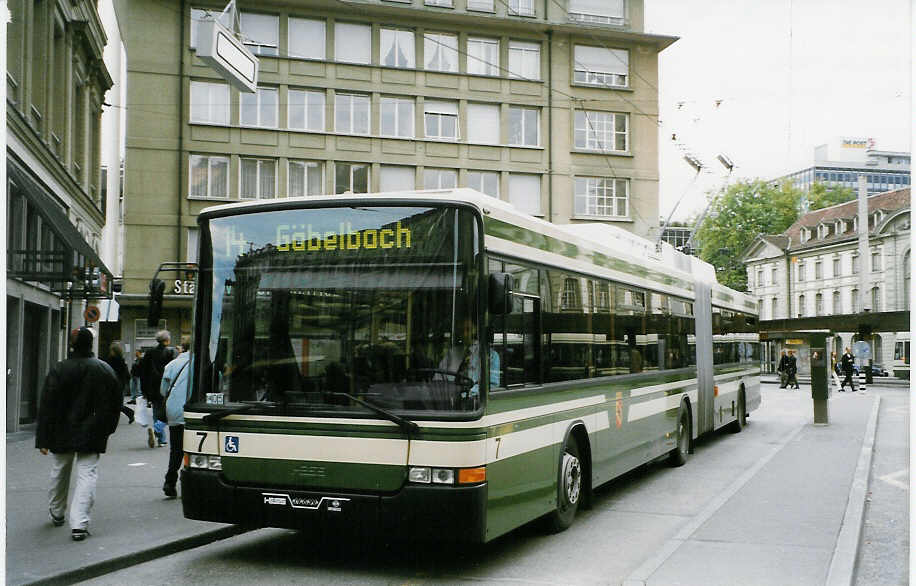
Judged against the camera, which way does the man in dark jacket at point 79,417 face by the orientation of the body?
away from the camera

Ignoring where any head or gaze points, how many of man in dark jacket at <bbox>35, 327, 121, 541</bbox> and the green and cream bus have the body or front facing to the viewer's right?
0

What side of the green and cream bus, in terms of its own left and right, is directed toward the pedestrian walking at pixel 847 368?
back

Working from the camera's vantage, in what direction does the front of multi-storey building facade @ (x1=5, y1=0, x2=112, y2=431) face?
facing to the right of the viewer

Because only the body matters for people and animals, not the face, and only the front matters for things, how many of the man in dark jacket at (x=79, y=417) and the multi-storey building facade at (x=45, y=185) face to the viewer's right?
1

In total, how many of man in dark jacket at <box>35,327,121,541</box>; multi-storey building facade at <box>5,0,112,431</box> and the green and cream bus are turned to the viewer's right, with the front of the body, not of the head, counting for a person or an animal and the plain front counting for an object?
1

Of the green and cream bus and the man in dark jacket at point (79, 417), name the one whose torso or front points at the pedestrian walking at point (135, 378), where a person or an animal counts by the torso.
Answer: the man in dark jacket

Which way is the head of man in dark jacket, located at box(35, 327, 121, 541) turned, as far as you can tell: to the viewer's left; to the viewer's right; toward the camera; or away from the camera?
away from the camera

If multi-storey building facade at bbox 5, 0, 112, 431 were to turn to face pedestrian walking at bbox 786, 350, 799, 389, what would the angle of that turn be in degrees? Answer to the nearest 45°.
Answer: approximately 45° to its left

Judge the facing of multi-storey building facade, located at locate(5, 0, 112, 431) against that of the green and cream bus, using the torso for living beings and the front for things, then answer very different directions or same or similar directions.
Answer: very different directions

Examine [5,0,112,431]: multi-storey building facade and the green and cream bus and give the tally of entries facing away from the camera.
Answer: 0

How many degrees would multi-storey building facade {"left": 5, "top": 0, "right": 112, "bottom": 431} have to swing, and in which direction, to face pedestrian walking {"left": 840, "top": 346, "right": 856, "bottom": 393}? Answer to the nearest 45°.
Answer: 0° — it already faces them
